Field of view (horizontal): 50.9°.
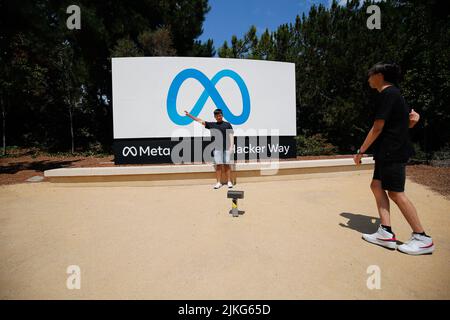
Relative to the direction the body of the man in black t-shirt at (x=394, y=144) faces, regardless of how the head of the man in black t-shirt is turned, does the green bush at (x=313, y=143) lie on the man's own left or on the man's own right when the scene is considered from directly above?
on the man's own right

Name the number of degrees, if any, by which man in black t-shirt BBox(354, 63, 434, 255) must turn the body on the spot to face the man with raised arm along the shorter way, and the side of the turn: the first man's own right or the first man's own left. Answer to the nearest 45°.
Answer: approximately 45° to the first man's own right

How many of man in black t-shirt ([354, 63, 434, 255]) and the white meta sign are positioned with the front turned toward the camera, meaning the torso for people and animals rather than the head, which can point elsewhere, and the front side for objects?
1

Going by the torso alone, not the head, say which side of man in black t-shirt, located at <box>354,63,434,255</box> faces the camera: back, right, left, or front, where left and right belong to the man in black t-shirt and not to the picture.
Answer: left

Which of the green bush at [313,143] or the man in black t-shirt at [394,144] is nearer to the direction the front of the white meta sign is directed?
the man in black t-shirt

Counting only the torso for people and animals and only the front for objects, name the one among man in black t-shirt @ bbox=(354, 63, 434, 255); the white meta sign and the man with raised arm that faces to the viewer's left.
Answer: the man in black t-shirt

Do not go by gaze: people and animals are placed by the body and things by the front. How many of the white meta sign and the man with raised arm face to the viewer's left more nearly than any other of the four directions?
0

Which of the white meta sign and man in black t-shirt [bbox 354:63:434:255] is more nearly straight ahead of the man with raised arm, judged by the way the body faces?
the man in black t-shirt

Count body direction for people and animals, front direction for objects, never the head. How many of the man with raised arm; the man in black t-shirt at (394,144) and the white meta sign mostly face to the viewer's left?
1

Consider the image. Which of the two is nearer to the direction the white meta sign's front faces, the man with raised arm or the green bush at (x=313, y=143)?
the man with raised arm
